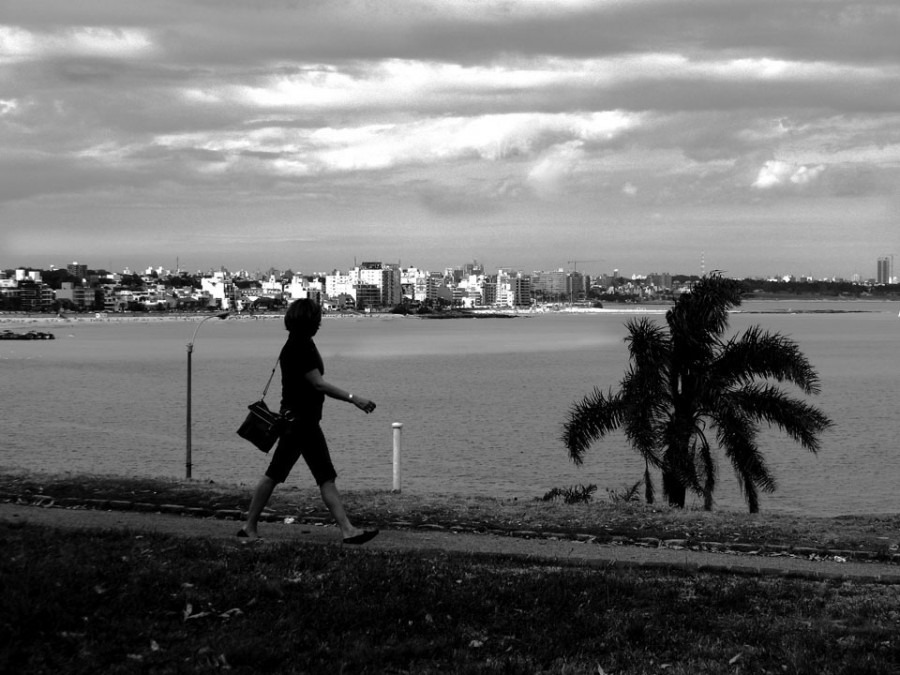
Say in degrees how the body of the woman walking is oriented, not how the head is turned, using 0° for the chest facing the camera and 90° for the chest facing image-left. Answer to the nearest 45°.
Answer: approximately 270°

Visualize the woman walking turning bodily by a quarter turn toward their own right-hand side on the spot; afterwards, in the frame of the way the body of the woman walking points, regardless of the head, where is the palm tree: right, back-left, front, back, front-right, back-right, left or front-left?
back-left
